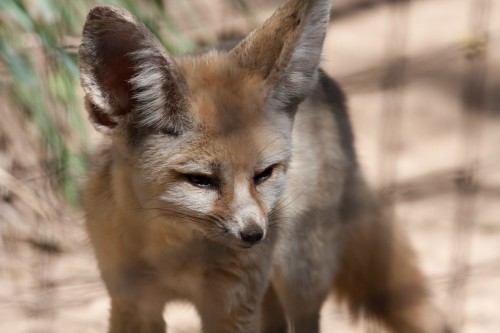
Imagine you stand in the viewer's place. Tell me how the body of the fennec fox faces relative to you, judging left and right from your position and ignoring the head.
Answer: facing the viewer and to the left of the viewer
